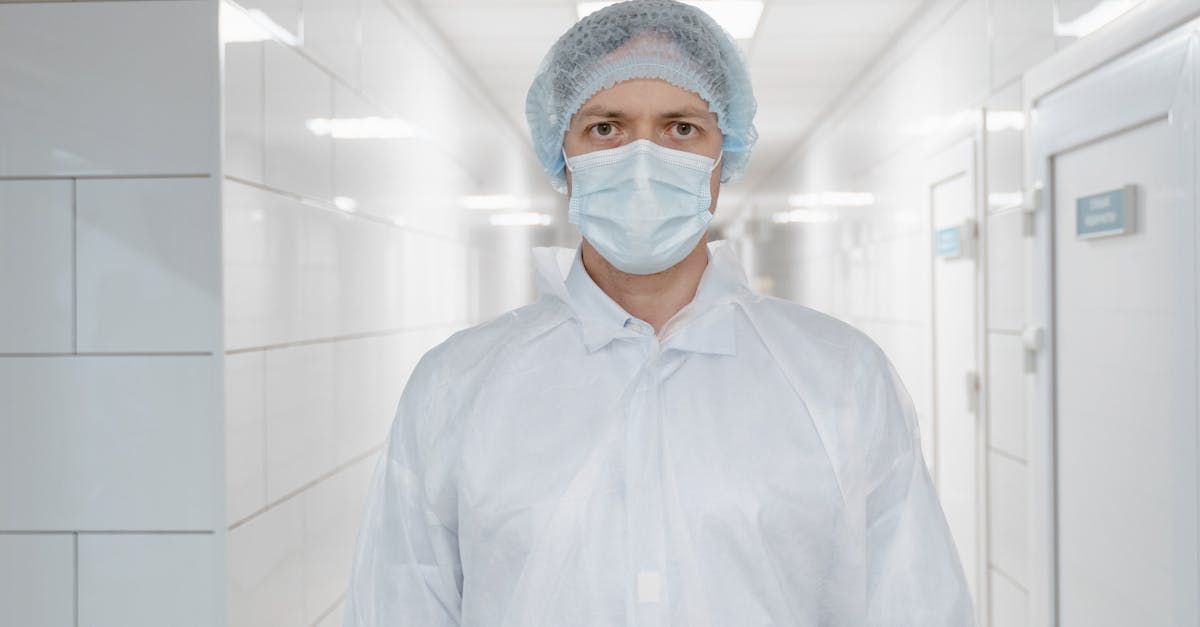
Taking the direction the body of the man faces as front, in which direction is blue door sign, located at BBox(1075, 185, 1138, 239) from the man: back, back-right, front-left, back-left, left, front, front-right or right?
back-left

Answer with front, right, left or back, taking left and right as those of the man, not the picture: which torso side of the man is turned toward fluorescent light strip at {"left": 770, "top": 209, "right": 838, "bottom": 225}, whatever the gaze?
back

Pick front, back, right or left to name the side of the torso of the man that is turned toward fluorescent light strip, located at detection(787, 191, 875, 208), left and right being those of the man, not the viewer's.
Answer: back

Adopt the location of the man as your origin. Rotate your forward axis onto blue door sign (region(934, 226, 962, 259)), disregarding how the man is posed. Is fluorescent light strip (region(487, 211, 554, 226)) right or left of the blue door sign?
left

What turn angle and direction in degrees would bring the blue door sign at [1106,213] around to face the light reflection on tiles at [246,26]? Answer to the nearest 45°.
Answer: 0° — it already faces it

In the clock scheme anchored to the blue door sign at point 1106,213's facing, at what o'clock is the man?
The man is roughly at 11 o'clock from the blue door sign.

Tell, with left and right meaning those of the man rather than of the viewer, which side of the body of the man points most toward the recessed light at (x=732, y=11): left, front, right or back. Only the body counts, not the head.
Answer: back

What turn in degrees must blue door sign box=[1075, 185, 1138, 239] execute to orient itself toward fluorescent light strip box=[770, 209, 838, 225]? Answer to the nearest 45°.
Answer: approximately 90° to its right

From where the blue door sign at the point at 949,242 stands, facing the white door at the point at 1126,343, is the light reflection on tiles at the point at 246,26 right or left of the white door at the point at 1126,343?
right

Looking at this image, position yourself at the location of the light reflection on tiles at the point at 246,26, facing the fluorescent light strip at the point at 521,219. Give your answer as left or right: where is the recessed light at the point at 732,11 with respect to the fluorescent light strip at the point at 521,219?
right

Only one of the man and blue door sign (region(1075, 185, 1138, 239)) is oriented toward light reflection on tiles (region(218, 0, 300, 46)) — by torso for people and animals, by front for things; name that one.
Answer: the blue door sign

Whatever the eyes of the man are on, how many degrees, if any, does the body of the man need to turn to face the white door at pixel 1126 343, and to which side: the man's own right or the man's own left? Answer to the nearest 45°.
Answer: approximately 135° to the man's own left

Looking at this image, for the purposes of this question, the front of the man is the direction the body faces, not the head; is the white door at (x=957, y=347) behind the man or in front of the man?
behind

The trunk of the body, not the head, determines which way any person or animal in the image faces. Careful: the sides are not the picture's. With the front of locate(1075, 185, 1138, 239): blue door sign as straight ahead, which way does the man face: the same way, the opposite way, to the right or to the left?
to the left

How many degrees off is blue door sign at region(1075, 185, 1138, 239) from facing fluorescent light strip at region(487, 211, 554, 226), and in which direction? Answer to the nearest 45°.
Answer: approximately 90° to its right

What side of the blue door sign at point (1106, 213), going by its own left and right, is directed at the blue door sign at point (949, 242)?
right
